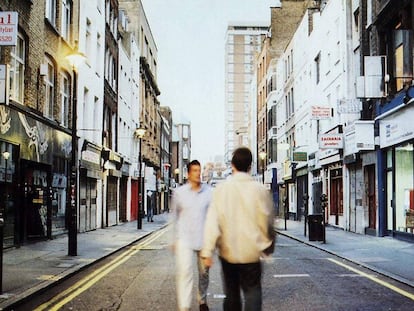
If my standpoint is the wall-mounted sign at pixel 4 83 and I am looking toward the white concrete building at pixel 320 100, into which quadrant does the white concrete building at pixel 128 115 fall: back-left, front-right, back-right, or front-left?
front-left

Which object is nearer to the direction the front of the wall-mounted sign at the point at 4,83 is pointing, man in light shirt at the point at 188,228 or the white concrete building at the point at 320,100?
the man in light shirt

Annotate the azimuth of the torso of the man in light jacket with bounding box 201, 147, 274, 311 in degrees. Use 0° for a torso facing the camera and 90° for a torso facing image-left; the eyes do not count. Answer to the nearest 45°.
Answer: approximately 180°

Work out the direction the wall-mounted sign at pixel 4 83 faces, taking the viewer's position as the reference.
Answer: facing the viewer

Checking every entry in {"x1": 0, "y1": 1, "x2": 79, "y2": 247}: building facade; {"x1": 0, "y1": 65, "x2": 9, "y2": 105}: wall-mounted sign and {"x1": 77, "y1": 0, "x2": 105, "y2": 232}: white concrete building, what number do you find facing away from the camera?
0

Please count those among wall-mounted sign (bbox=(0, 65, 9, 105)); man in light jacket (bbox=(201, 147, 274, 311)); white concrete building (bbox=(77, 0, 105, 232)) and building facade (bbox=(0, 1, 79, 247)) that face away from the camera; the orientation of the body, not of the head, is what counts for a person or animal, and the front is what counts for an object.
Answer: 1

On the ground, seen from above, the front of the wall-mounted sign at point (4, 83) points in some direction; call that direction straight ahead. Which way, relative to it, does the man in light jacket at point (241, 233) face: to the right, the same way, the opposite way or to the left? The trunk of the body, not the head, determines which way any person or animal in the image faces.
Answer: the opposite way

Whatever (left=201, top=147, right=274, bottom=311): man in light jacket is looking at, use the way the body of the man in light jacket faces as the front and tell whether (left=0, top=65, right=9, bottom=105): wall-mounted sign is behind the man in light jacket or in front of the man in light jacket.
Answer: in front

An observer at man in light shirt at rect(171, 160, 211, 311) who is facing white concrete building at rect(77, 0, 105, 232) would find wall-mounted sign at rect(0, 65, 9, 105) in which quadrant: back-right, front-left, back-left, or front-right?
front-left

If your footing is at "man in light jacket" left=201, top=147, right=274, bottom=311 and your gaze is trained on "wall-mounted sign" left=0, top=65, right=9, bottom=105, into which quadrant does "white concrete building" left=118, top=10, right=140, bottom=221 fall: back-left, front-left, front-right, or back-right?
front-right

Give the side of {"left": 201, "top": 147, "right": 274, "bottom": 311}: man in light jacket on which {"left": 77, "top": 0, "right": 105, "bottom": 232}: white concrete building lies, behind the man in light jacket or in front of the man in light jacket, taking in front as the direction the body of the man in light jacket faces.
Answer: in front

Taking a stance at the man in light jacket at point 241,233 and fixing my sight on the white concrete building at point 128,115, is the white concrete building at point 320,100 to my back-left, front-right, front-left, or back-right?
front-right

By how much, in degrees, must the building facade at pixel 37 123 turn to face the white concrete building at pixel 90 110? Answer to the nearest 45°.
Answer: approximately 135° to its left
